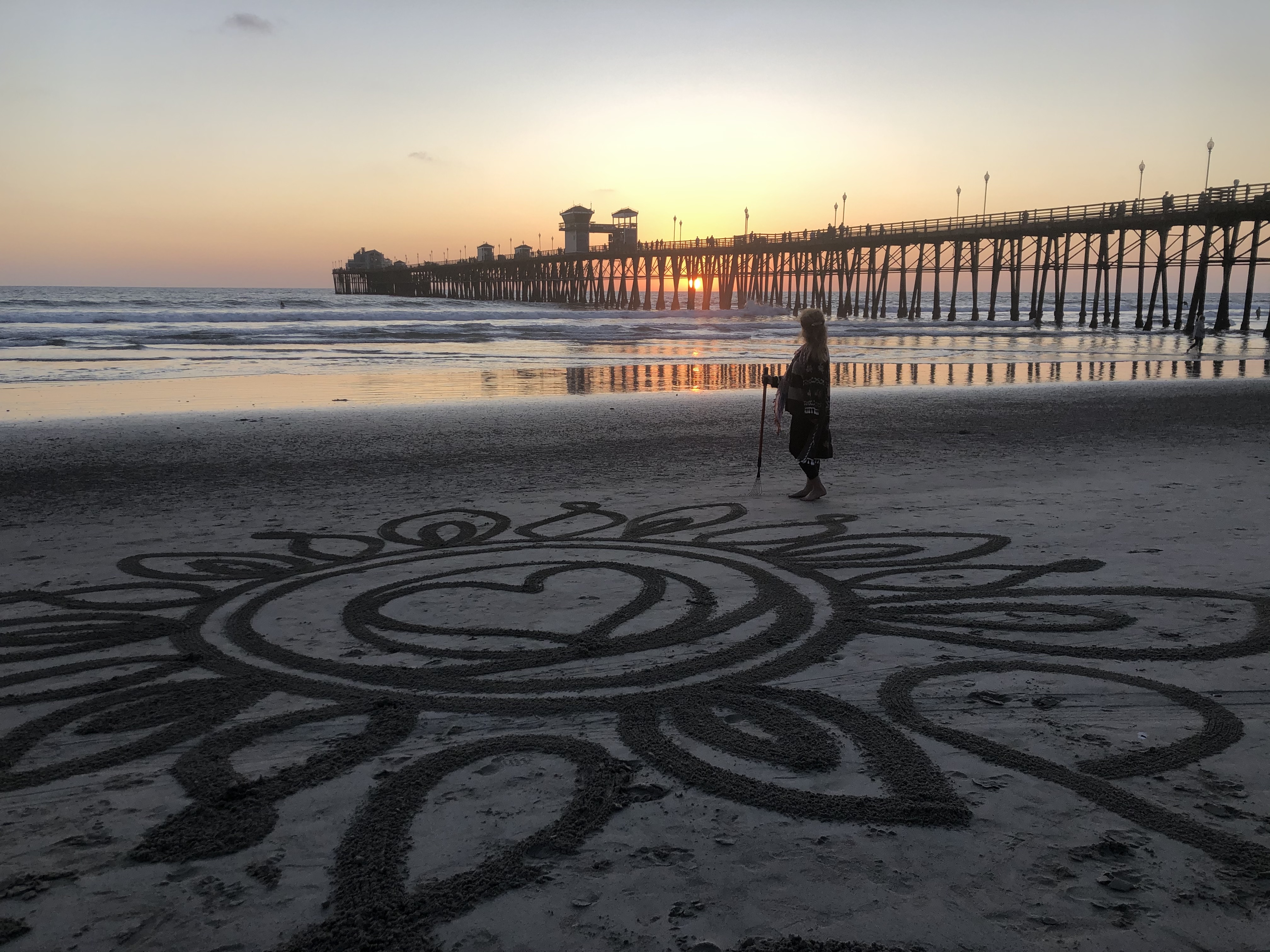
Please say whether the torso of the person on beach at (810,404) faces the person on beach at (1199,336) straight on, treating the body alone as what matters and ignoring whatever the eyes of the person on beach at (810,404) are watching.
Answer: no
